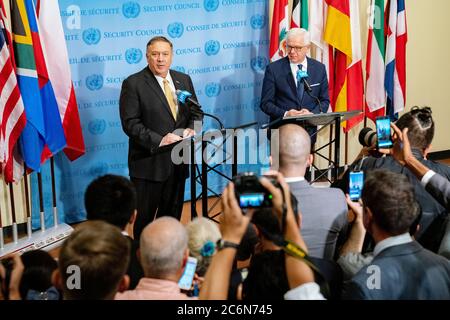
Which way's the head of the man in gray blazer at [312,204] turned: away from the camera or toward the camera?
away from the camera

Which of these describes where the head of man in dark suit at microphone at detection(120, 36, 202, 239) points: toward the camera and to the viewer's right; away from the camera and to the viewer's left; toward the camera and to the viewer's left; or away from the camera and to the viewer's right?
toward the camera and to the viewer's right

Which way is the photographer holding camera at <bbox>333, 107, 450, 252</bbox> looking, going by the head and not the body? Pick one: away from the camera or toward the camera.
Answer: away from the camera

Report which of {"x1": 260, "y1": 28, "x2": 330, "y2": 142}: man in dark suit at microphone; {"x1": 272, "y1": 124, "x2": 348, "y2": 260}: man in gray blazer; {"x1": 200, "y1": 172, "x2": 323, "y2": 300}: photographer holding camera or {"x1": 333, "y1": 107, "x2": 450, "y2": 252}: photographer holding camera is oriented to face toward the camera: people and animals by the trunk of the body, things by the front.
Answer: the man in dark suit at microphone

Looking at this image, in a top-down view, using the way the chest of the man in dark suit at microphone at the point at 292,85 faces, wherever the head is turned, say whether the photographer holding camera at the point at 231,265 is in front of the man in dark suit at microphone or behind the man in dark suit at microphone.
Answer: in front

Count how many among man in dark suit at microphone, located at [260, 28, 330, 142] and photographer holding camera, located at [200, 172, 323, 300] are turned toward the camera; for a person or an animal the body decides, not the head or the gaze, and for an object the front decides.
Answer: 1

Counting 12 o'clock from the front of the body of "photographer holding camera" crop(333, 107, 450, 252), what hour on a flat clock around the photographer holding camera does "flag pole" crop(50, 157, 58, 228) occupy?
The flag pole is roughly at 11 o'clock from the photographer holding camera.

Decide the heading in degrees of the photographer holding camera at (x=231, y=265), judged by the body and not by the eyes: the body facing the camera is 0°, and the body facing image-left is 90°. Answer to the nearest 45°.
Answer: approximately 180°

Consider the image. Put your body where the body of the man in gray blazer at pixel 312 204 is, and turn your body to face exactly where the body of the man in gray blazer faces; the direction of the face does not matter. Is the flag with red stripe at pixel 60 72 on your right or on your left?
on your left

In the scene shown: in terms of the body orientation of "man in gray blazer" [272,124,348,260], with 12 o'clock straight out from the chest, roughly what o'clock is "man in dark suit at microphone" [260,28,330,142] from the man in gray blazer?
The man in dark suit at microphone is roughly at 12 o'clock from the man in gray blazer.

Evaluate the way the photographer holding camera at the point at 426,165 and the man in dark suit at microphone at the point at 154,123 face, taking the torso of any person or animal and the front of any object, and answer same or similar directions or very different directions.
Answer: very different directions

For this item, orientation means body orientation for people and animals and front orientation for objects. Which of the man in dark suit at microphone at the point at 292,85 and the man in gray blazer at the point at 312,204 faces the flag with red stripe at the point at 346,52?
the man in gray blazer

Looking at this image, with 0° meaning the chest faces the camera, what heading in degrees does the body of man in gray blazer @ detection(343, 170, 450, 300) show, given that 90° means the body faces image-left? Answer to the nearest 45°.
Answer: approximately 135°

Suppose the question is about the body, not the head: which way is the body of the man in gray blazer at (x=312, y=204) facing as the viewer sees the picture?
away from the camera

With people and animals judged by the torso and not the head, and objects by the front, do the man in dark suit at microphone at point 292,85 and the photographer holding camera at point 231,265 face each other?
yes
